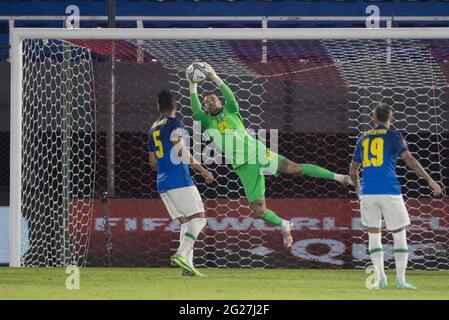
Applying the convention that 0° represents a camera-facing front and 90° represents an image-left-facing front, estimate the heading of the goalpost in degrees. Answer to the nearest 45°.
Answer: approximately 0°

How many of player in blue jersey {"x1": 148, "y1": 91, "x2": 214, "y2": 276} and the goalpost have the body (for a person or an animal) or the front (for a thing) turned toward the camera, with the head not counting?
1

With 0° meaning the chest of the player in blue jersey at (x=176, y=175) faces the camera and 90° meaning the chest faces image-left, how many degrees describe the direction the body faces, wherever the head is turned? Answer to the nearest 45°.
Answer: approximately 225°

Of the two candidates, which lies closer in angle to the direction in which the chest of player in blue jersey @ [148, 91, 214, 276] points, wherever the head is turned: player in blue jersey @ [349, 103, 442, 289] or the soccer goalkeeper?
the soccer goalkeeper

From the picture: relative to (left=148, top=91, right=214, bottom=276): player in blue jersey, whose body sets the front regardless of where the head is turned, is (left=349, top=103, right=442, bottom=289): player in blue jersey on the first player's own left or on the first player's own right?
on the first player's own right

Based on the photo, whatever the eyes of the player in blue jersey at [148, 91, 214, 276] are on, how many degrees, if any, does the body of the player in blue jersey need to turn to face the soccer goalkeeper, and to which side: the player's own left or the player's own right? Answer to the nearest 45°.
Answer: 0° — they already face them
